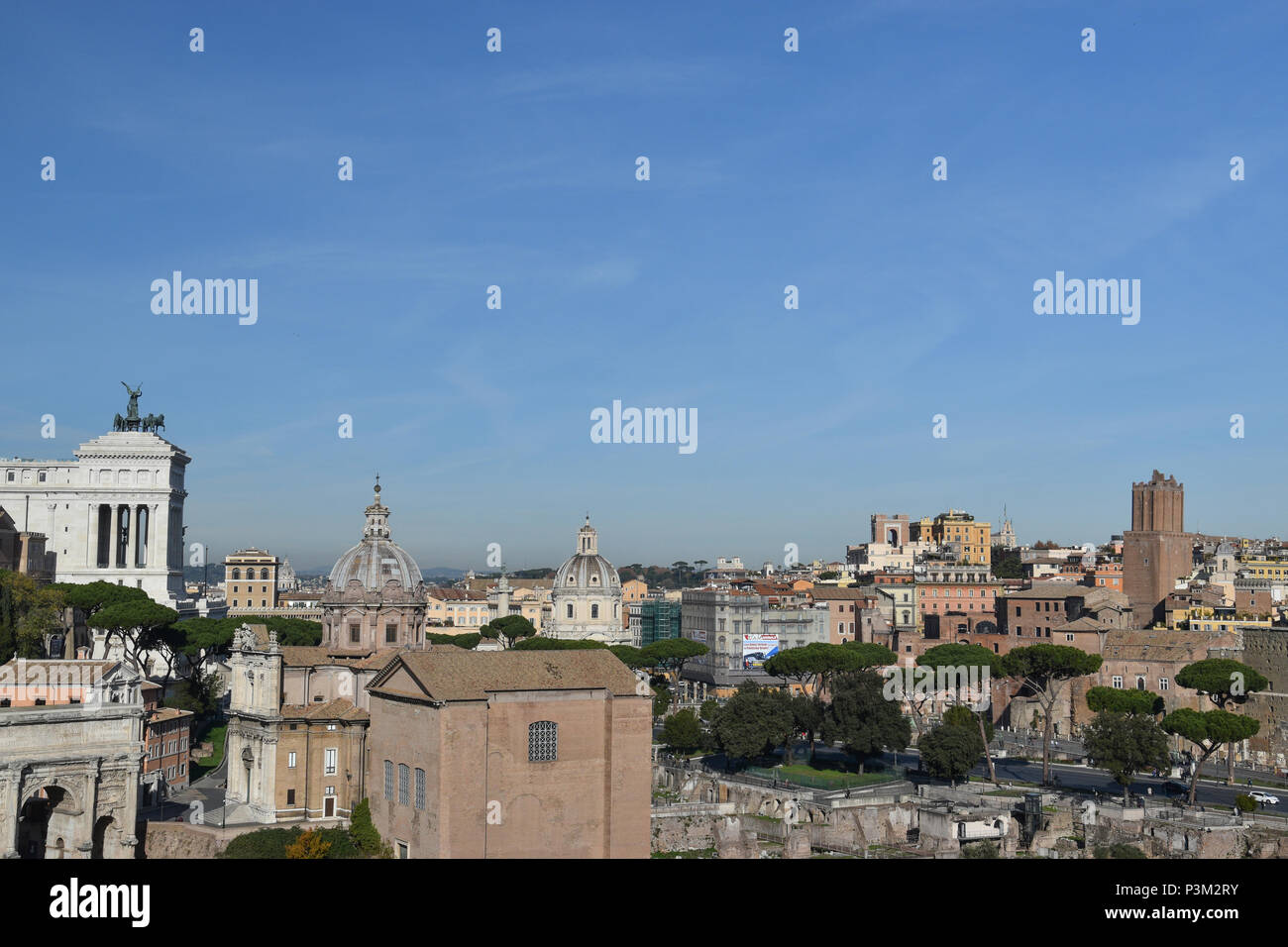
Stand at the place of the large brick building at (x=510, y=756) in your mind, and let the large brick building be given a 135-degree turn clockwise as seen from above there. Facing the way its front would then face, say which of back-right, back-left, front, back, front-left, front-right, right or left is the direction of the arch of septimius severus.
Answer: left

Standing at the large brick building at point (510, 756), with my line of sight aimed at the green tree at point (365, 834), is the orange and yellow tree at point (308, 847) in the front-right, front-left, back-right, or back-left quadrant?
front-left

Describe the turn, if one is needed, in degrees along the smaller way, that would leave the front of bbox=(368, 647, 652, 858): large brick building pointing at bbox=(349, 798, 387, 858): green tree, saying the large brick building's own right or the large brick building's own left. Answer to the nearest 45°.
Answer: approximately 45° to the large brick building's own right

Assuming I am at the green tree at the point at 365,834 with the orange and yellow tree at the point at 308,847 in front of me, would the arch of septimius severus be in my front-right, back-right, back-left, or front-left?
front-right

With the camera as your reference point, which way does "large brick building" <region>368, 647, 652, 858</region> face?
facing the viewer and to the left of the viewer

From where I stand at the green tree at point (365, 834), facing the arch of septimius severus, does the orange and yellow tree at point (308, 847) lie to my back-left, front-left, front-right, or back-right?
front-left
